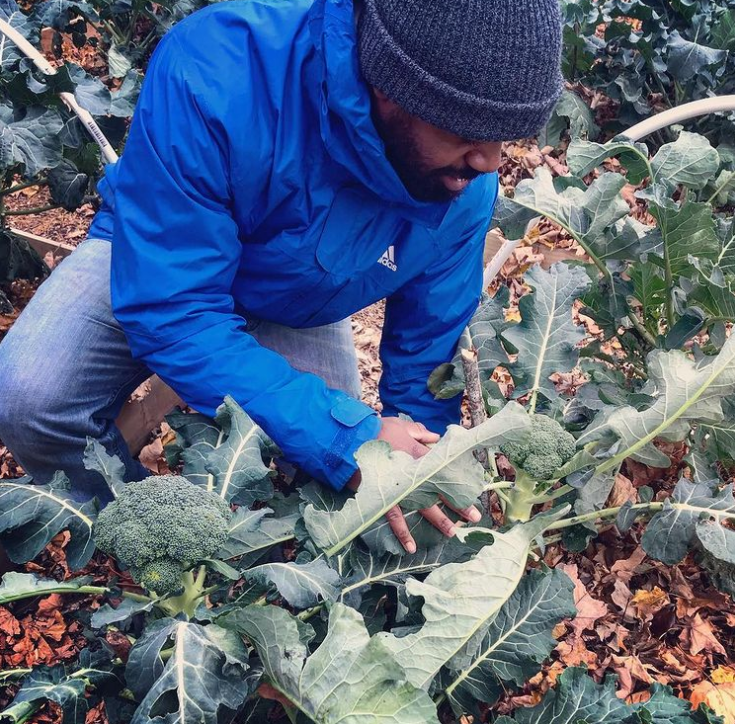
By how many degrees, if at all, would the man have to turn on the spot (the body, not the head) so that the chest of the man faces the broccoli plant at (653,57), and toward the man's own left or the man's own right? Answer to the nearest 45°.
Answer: approximately 90° to the man's own left

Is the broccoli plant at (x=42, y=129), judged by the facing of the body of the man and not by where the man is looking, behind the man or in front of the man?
behind

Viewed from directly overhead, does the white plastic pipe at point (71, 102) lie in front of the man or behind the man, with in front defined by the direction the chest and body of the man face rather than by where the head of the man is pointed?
behind

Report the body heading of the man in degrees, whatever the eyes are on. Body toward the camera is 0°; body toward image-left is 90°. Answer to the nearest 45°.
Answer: approximately 315°
